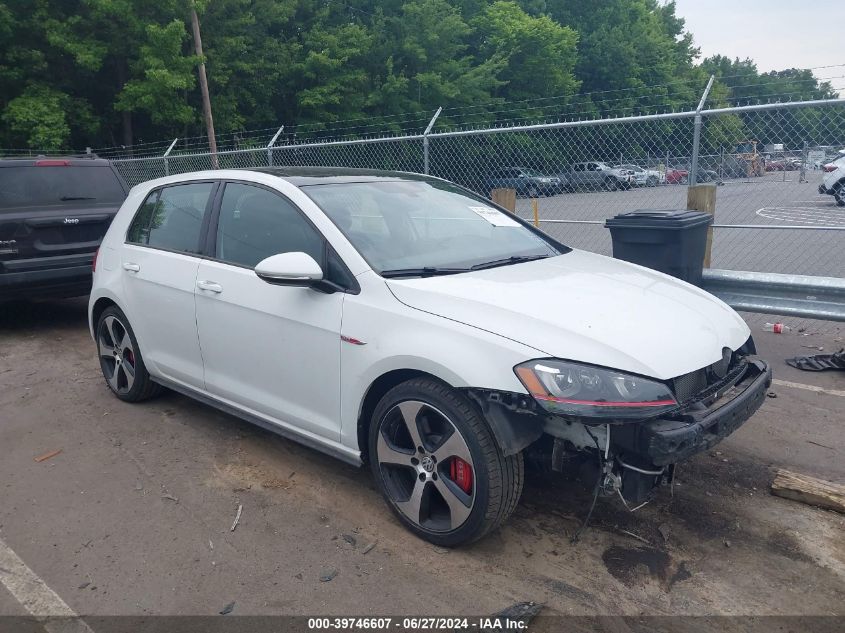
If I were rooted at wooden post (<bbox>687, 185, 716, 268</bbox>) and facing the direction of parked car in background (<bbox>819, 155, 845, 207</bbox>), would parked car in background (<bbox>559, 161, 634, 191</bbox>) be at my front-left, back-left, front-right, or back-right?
front-left

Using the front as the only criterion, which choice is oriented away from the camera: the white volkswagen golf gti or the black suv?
the black suv

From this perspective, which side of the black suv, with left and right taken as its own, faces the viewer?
back

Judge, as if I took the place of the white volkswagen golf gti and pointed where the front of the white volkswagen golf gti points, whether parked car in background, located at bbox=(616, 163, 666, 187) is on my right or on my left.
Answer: on my left

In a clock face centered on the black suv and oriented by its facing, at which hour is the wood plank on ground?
The wood plank on ground is roughly at 5 o'clock from the black suv.

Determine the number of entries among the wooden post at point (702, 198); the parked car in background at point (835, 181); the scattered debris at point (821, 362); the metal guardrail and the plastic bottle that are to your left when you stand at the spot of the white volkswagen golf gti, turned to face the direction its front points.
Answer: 5

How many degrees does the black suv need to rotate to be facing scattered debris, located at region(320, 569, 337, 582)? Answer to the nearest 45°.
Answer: approximately 180°

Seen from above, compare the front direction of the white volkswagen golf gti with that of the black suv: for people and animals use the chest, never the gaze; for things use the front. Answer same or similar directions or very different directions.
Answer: very different directions

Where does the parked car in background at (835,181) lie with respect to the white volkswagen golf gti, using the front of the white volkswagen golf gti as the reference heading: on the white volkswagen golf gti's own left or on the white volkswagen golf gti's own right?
on the white volkswagen golf gti's own left
